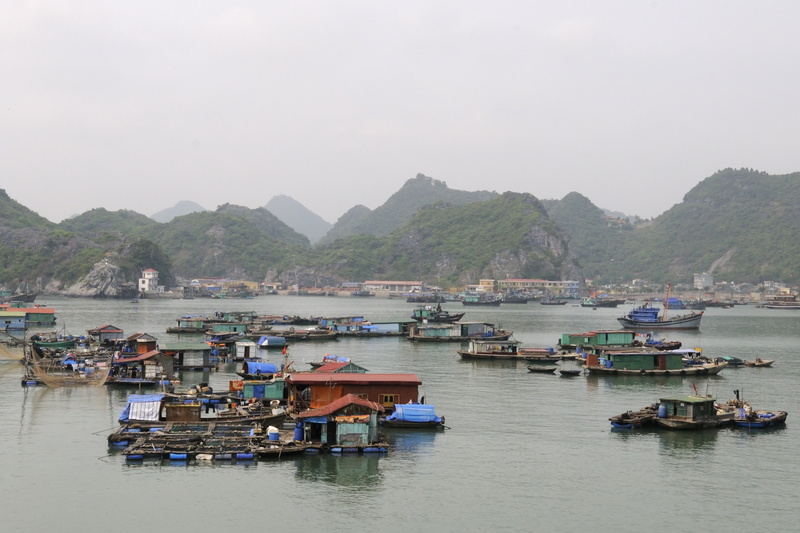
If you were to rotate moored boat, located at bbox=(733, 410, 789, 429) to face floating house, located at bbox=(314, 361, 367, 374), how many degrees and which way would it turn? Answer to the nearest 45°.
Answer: approximately 180°

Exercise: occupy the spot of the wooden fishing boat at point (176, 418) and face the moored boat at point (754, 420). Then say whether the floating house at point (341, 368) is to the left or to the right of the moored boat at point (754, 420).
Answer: left

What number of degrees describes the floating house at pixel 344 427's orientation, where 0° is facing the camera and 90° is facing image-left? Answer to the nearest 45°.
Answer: approximately 0°

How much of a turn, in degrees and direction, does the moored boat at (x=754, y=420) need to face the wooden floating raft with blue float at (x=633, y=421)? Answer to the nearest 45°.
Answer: approximately 135° to its right

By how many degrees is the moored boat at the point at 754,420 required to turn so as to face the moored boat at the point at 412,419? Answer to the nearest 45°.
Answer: approximately 135° to its right

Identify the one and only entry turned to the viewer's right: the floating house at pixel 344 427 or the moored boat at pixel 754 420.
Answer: the moored boat

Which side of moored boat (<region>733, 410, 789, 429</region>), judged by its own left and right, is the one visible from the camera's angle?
right

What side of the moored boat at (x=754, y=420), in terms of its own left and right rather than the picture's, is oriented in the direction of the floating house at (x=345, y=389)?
back

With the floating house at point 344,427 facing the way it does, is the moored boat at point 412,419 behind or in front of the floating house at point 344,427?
behind

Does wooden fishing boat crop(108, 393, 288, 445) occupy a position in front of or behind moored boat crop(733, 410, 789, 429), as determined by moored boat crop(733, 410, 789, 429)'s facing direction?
behind

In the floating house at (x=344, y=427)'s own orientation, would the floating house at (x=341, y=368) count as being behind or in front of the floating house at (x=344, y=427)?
behind
